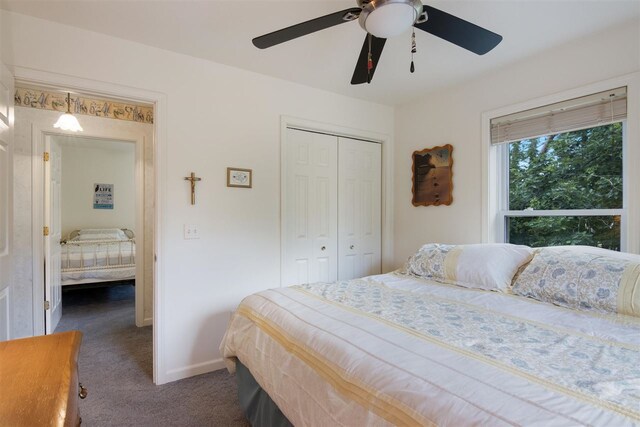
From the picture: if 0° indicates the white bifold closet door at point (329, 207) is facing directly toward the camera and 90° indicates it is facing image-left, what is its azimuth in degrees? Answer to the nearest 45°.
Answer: approximately 315°

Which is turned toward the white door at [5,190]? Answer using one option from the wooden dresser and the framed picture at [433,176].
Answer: the framed picture

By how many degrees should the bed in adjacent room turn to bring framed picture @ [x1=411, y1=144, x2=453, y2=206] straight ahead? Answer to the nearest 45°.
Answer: approximately 45° to its left

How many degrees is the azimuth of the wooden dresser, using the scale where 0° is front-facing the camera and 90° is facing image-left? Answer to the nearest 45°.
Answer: approximately 270°

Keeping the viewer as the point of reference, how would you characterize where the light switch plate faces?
facing the viewer

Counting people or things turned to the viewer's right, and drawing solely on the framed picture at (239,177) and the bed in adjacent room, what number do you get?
0

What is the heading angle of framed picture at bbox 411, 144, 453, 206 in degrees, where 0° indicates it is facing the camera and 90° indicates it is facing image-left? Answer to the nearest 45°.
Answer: approximately 45°

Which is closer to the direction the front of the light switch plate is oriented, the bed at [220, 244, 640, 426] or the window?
the bed

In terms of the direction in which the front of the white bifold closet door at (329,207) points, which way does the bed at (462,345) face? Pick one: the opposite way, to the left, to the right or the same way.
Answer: to the right

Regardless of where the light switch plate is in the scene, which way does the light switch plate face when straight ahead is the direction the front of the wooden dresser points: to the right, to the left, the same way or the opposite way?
to the right

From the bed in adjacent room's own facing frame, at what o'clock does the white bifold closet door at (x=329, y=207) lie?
The white bifold closet door is roughly at 11 o'clock from the bed in adjacent room.

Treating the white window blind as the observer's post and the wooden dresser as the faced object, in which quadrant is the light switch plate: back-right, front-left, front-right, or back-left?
front-right

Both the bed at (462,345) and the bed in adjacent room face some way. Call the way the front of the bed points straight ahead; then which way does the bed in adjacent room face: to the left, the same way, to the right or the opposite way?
to the left

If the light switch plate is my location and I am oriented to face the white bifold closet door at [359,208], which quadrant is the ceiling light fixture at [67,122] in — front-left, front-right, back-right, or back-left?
back-left

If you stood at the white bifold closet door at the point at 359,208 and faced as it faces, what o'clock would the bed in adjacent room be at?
The bed in adjacent room is roughly at 5 o'clock from the white bifold closet door.

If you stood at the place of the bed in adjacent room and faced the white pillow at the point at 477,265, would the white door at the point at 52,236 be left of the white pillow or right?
right

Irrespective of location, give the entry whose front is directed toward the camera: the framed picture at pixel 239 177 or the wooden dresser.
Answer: the framed picture

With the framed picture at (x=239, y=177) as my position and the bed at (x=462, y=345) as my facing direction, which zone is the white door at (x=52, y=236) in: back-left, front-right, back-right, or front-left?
back-right

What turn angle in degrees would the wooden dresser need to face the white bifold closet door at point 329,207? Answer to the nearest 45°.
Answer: approximately 45° to its left
